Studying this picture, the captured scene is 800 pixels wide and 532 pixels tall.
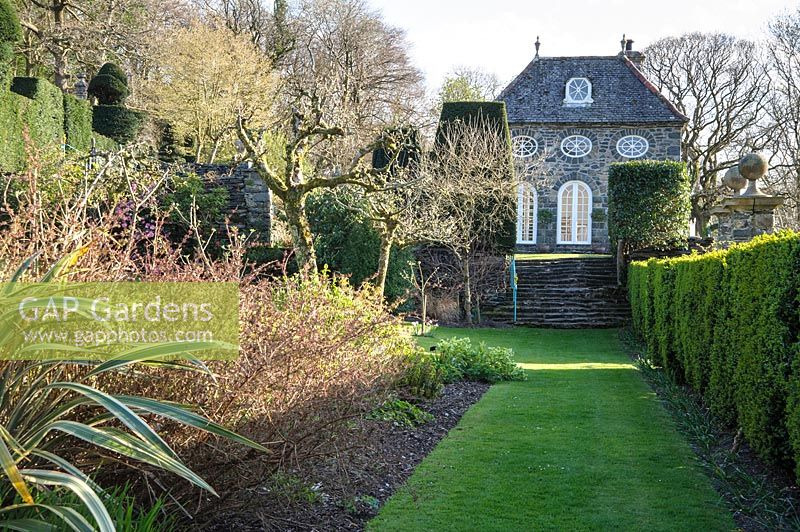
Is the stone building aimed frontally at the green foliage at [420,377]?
yes

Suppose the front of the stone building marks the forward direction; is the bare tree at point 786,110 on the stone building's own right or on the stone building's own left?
on the stone building's own left

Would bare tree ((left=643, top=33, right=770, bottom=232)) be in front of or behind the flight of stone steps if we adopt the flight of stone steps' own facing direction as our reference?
behind

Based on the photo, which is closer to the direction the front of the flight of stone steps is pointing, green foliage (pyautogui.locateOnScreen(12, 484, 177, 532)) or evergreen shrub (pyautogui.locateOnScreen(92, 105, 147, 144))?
the green foliage

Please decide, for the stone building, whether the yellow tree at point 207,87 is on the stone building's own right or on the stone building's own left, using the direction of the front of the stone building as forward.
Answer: on the stone building's own right

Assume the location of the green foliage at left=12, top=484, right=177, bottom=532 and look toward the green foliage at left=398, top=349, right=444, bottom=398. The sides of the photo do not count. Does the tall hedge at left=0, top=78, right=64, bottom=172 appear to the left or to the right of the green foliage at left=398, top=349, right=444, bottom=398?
left

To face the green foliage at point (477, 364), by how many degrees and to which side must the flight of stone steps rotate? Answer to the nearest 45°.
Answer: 0° — it already faces it

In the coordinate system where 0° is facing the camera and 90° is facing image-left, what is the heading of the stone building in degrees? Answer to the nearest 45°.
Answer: approximately 0°

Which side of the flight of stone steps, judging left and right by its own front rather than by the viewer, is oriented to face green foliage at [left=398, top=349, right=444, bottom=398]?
front

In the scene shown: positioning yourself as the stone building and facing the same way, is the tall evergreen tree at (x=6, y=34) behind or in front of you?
in front

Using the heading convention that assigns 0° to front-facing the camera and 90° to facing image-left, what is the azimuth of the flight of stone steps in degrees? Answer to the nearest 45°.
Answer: approximately 0°

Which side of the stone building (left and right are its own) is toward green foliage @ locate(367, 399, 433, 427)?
front

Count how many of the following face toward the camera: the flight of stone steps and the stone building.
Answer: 2

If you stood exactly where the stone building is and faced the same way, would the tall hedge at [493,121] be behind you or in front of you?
in front

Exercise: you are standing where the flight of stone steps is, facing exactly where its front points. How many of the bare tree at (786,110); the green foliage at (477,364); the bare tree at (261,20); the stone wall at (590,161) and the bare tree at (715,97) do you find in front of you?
1
